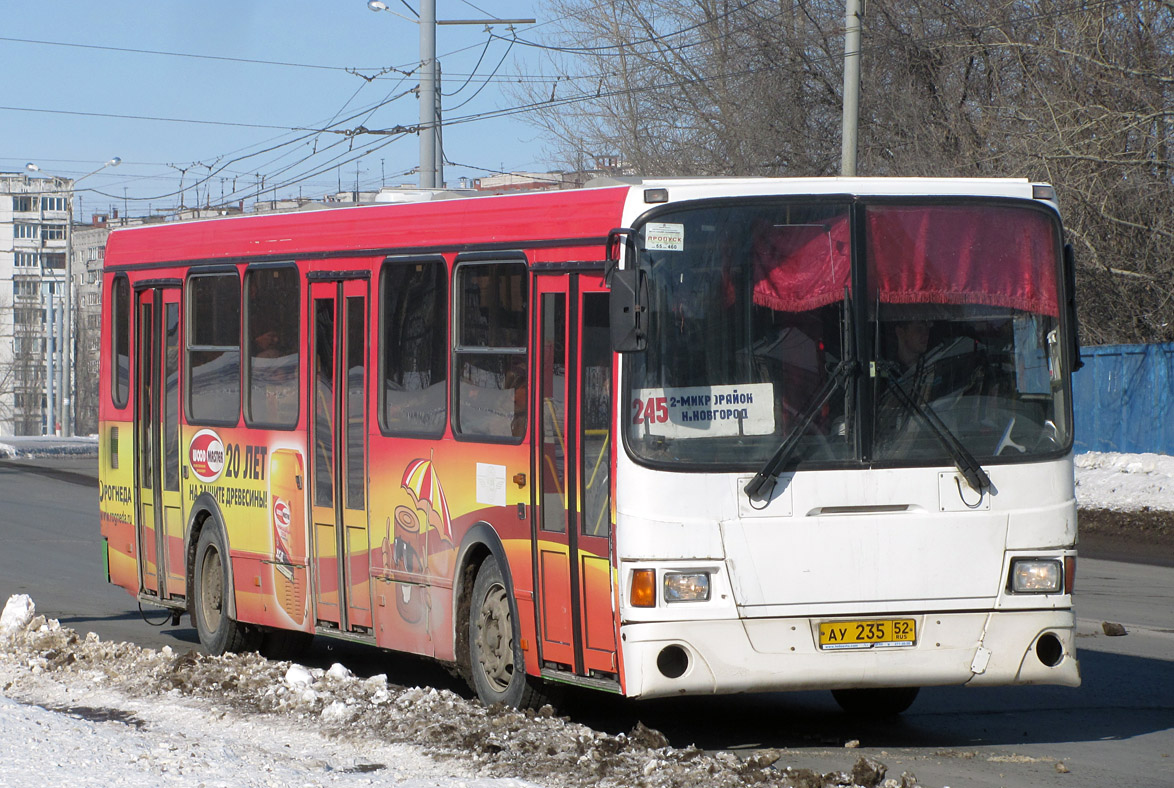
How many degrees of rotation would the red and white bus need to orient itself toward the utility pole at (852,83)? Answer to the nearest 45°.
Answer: approximately 135° to its left

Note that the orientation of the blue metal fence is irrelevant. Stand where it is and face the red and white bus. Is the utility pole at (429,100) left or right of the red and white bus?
right

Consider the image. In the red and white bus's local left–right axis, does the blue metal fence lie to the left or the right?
on its left

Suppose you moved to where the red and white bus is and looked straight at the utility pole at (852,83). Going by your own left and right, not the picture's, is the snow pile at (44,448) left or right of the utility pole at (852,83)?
left

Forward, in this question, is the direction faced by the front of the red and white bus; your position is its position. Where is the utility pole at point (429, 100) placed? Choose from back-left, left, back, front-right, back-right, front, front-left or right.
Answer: back-left

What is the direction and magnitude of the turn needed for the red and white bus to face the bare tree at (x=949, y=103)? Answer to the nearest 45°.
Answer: approximately 135° to its left

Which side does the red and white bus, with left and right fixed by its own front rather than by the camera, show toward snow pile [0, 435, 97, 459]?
back

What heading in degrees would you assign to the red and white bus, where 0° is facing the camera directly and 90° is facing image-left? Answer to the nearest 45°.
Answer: approximately 315°
